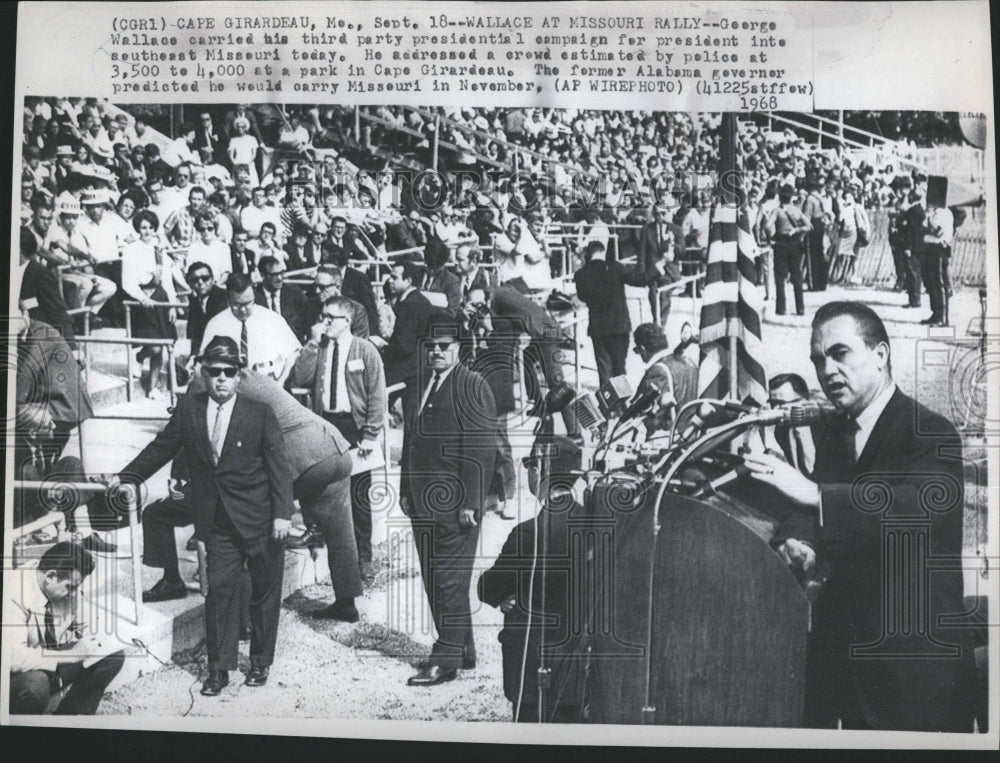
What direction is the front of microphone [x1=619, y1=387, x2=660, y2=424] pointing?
to the viewer's right

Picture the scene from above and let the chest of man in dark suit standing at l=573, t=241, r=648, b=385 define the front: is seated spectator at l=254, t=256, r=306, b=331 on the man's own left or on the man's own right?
on the man's own left

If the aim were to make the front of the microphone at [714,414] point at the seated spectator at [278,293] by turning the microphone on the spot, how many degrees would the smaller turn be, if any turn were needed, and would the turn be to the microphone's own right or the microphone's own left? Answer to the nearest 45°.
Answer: approximately 180°

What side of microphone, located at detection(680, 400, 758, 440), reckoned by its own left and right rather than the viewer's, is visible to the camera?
right

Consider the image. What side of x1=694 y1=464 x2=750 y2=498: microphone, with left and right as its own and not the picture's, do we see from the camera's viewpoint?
right

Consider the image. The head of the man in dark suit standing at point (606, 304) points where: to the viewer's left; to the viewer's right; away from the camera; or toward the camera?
away from the camera

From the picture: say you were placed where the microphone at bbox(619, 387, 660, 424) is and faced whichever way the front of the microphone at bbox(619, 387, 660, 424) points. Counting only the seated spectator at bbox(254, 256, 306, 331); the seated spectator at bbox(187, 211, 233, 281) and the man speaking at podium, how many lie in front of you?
1

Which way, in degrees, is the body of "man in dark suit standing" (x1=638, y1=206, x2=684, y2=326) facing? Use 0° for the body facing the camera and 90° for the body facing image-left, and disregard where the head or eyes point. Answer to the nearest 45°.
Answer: approximately 0°

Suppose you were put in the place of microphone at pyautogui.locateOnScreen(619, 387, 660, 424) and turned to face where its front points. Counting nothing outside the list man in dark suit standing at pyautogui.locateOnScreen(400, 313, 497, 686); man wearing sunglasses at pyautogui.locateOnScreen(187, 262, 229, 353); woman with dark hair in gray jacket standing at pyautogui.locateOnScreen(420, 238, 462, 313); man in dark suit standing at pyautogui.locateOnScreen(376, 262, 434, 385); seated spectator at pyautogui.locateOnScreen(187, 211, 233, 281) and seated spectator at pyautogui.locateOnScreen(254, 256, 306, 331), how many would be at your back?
6

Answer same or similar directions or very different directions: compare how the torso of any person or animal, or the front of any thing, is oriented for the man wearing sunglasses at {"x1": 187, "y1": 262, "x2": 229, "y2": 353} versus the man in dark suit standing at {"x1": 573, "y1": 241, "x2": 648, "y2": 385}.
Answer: very different directions

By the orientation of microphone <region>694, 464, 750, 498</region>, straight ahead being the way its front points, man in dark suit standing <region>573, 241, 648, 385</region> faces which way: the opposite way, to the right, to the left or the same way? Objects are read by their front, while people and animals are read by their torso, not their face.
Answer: to the left
